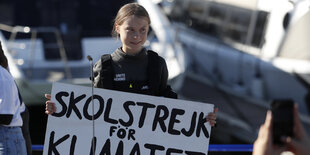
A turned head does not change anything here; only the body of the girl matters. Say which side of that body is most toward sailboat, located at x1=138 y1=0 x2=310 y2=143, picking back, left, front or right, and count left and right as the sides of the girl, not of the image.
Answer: back

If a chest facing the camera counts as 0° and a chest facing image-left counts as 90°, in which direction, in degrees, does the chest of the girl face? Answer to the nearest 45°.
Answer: approximately 0°
